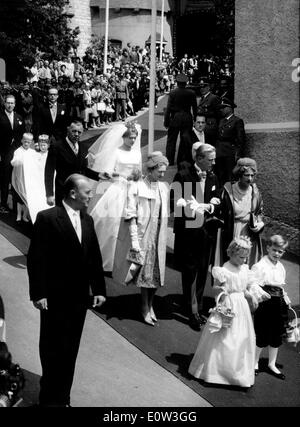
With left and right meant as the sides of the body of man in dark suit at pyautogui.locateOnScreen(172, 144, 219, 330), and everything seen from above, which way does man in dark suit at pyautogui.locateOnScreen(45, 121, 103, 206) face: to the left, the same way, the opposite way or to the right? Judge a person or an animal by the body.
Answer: the same way

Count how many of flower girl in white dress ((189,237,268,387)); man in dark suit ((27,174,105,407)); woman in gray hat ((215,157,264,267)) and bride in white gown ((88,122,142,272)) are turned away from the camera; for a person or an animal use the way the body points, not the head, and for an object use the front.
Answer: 0

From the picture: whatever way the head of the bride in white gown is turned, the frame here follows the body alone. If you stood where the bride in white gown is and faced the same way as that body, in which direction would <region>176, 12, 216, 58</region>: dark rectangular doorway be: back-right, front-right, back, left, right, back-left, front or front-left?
back-left

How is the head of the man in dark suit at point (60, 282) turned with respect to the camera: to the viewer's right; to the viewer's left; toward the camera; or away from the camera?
to the viewer's right

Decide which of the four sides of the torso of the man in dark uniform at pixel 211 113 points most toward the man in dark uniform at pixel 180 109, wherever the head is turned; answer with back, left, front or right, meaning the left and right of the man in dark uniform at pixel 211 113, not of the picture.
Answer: right

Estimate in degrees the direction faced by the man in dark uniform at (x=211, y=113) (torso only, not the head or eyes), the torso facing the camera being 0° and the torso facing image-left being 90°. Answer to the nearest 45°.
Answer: approximately 45°

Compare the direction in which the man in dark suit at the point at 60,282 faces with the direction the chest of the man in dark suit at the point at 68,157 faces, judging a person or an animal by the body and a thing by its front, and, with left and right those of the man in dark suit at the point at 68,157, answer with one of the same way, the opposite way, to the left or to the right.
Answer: the same way

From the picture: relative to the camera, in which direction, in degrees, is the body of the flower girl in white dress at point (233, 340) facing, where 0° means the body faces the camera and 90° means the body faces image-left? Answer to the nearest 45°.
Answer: approximately 315°

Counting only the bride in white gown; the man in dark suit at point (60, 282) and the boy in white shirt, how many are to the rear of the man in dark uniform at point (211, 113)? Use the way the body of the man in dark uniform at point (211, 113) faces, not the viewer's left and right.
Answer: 0

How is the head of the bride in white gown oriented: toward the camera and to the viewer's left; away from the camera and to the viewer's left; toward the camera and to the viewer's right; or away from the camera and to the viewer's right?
toward the camera and to the viewer's right

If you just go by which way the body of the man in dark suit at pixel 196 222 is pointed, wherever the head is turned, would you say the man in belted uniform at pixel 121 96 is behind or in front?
behind

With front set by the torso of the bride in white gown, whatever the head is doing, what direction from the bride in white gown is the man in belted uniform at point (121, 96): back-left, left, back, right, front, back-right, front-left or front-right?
back-left

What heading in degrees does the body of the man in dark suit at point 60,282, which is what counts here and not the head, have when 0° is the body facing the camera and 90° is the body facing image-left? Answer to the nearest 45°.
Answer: approximately 315°

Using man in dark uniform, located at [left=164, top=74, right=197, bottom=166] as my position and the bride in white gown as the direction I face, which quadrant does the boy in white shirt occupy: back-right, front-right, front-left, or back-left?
front-left

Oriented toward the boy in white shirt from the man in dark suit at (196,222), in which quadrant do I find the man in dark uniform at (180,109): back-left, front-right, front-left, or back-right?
back-left
